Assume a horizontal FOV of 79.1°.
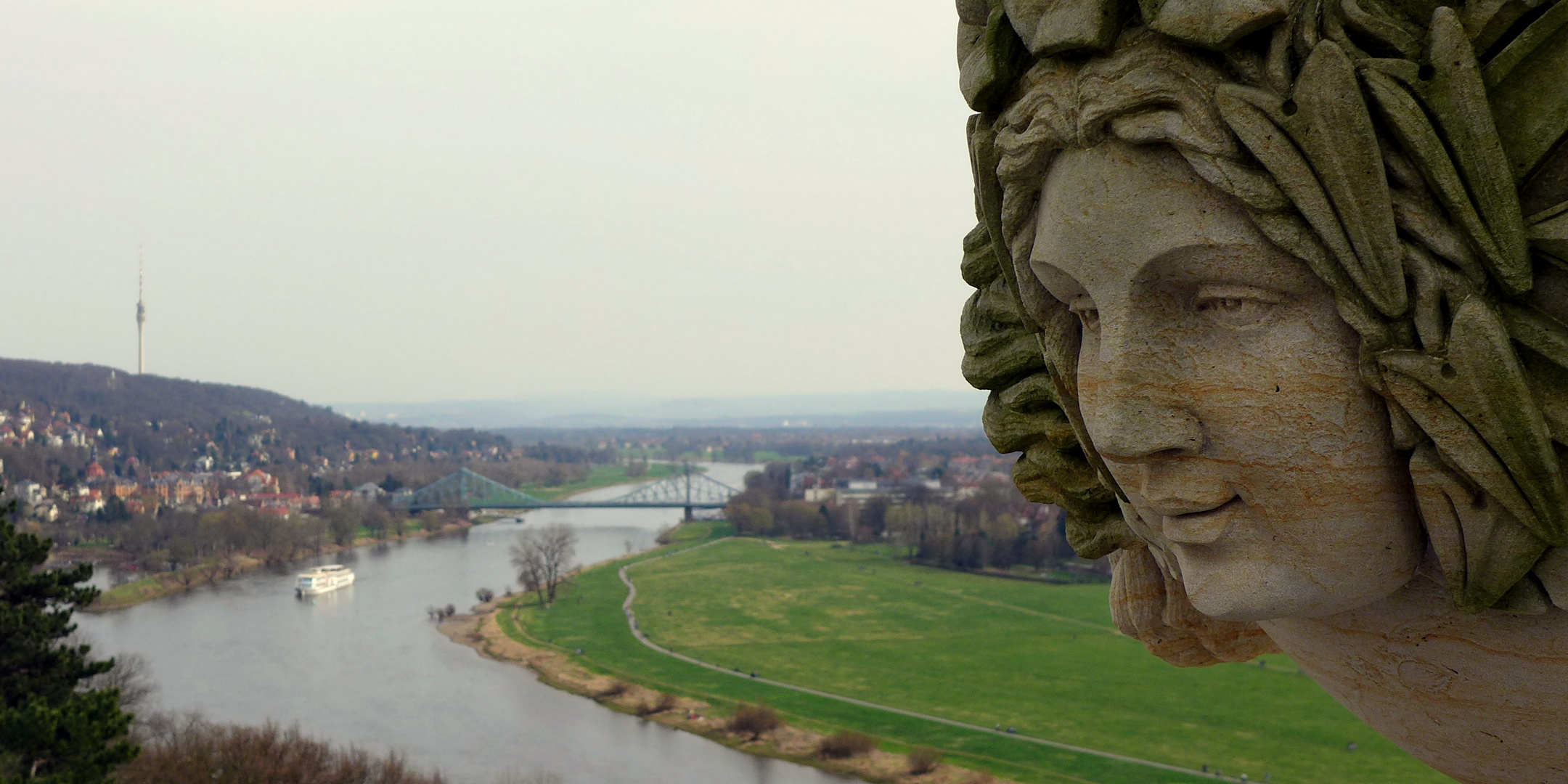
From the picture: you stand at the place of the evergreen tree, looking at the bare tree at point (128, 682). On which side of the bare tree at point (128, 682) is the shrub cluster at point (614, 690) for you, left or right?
right

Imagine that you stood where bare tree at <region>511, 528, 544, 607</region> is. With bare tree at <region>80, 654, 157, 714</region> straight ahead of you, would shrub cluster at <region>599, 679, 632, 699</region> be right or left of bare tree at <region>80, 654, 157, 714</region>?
left

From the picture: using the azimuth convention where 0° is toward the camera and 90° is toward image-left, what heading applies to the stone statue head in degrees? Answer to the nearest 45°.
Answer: approximately 45°

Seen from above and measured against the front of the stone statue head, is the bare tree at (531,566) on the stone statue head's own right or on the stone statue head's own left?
on the stone statue head's own right

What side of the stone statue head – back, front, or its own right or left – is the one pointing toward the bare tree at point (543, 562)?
right

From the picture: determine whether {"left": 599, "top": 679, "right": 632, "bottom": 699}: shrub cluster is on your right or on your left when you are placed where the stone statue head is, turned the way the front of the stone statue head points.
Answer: on your right
